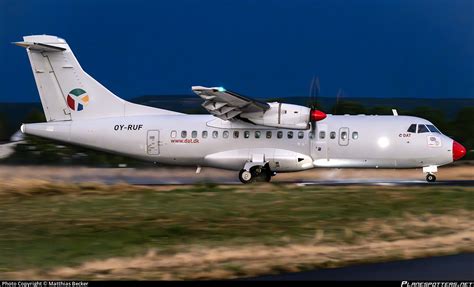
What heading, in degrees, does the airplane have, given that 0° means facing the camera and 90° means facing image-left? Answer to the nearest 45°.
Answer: approximately 270°
